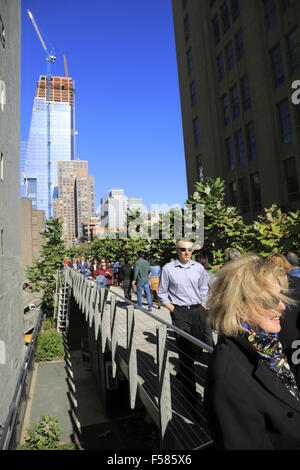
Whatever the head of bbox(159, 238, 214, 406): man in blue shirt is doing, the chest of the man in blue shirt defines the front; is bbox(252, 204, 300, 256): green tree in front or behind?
behind

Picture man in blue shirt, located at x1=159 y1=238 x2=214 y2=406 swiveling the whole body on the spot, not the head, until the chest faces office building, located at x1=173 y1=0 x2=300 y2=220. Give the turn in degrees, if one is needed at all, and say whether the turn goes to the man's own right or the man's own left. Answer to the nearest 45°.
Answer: approximately 180°

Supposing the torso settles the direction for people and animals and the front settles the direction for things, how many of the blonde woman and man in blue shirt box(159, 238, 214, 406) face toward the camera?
1
